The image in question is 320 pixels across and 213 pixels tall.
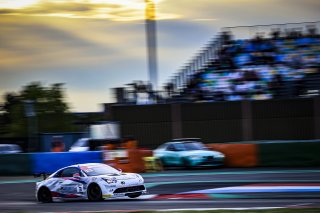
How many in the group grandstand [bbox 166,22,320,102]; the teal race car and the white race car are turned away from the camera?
0

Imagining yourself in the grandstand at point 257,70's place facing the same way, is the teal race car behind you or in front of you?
in front

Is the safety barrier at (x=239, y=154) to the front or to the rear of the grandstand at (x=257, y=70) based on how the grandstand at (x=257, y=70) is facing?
to the front

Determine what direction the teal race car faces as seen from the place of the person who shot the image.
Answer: facing the viewer and to the right of the viewer

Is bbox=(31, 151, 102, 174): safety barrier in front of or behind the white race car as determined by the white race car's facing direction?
behind

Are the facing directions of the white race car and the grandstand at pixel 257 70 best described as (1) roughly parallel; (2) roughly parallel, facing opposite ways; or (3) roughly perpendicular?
roughly perpendicular

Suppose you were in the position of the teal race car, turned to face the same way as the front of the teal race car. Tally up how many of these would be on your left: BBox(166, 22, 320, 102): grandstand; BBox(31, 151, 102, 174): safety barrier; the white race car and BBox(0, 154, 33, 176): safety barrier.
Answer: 1

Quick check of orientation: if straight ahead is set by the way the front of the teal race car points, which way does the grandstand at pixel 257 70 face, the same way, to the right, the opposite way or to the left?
to the right

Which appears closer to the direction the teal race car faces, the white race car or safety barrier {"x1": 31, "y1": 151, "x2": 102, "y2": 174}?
the white race car

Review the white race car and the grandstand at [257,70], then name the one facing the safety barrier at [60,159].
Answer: the grandstand

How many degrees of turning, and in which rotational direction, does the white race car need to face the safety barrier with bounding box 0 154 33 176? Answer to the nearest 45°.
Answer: approximately 135° to its left

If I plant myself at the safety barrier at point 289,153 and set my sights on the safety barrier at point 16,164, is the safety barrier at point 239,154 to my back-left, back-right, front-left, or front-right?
front-right

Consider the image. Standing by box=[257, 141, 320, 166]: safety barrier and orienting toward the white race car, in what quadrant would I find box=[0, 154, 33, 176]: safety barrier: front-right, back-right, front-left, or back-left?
front-right

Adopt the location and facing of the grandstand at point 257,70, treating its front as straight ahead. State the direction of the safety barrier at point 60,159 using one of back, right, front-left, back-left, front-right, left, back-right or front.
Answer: front

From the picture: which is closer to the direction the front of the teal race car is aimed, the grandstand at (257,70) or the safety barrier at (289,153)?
the safety barrier
